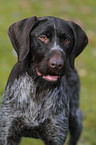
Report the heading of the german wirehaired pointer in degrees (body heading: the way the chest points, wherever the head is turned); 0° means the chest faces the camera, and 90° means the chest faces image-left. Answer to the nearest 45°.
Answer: approximately 0°
